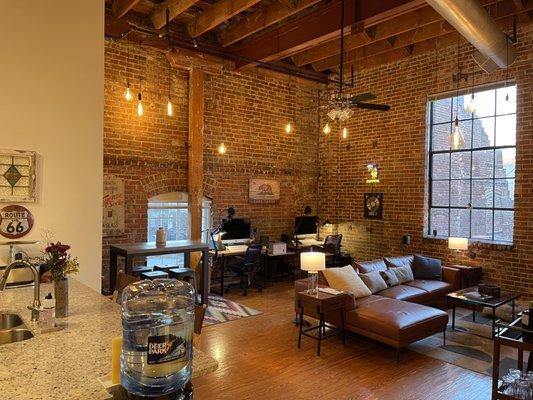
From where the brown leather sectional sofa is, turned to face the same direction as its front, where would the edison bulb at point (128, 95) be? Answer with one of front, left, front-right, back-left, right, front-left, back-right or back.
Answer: back-right

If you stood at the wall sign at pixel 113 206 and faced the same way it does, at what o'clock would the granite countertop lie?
The granite countertop is roughly at 12 o'clock from the wall sign.

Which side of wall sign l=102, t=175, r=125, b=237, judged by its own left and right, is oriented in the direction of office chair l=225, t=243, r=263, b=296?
left

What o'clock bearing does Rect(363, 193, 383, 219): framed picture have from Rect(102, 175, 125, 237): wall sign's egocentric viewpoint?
The framed picture is roughly at 9 o'clock from the wall sign.

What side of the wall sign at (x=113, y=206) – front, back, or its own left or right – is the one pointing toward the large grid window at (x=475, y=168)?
left
